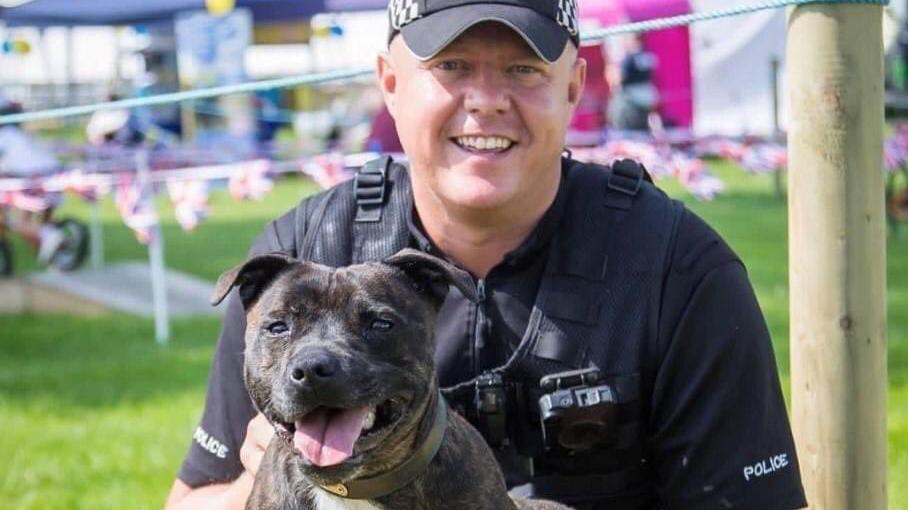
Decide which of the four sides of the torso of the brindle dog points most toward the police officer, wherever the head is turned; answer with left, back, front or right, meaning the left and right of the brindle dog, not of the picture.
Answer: back

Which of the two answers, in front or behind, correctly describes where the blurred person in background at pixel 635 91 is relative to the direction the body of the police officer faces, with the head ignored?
behind

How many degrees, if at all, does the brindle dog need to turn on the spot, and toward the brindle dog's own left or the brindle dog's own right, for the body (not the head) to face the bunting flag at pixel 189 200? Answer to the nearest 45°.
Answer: approximately 135° to the brindle dog's own right

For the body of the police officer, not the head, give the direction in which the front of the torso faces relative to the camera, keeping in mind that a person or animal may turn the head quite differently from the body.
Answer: toward the camera

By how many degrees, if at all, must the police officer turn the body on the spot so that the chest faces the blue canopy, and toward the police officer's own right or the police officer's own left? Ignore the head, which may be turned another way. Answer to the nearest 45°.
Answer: approximately 180°

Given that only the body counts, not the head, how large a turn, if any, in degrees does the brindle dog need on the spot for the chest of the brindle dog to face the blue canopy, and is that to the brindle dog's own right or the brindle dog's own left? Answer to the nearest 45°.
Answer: approximately 135° to the brindle dog's own right

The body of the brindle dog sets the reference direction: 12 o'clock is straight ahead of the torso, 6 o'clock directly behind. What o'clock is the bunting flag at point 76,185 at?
The bunting flag is roughly at 4 o'clock from the brindle dog.

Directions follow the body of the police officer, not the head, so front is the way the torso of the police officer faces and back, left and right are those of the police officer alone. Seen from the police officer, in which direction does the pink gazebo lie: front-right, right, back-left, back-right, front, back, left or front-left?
back

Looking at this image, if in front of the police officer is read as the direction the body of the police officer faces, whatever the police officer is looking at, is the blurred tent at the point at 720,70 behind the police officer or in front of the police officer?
behind

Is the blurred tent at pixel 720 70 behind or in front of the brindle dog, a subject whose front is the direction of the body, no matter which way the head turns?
behind

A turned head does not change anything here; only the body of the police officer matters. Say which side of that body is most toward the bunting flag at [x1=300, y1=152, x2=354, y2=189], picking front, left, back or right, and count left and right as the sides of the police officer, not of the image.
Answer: back

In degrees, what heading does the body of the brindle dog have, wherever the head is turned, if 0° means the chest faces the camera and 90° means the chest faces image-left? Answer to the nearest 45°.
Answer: approximately 45°

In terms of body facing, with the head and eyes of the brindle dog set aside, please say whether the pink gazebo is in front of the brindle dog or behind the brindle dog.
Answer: behind

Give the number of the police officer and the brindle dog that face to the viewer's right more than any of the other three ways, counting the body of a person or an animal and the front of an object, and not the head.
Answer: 0

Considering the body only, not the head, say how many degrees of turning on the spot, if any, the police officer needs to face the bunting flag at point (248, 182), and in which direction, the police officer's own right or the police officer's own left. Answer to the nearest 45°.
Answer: approximately 180°
